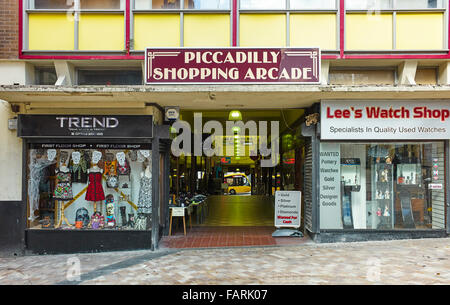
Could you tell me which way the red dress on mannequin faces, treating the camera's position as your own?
facing the viewer

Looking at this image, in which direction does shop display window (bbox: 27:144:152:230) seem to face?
toward the camera

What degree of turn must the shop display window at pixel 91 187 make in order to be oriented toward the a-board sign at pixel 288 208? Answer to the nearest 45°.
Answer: approximately 90° to its left

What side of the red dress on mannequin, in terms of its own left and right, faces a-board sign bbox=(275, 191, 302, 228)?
left

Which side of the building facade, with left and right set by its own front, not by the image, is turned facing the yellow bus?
back

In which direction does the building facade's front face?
toward the camera

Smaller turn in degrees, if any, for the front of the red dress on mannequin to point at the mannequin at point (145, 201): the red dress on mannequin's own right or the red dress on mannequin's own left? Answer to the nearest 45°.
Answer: approximately 90° to the red dress on mannequin's own left
